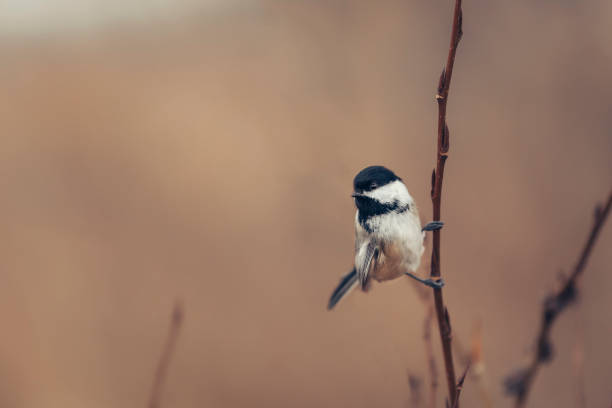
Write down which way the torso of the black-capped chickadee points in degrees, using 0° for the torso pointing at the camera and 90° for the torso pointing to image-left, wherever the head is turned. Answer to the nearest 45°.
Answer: approximately 315°
